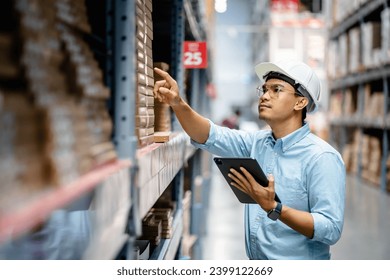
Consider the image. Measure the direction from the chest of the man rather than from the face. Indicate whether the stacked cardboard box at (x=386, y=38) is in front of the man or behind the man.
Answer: behind

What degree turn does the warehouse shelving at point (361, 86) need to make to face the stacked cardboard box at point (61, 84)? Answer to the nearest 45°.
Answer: approximately 45° to its left

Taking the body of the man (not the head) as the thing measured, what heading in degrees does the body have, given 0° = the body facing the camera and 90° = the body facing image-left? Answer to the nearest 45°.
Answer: approximately 45°

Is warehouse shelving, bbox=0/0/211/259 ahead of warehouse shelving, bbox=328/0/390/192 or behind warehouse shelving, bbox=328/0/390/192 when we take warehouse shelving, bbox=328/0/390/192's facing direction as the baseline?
ahead

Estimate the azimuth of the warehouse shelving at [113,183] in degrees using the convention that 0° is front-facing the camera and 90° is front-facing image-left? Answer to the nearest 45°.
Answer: approximately 315°

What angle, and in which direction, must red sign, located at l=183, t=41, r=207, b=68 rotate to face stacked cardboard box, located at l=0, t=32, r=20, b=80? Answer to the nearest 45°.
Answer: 0° — it already faces it

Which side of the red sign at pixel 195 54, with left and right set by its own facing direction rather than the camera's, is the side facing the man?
front

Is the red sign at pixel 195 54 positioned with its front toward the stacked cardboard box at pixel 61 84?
yes

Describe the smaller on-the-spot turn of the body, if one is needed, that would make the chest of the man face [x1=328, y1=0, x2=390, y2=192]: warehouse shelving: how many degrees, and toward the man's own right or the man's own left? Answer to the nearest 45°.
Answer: approximately 135° to the man's own right

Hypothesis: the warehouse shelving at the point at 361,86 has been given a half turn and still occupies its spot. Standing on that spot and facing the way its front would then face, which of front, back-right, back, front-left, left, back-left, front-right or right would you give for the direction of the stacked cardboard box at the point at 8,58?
back-right

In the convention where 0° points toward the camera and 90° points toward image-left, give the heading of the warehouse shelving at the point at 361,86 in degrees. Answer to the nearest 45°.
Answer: approximately 45°

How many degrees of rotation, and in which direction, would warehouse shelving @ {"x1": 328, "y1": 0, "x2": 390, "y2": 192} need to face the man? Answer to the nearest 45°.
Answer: approximately 45° to its left

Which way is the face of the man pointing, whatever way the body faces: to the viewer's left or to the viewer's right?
to the viewer's left
